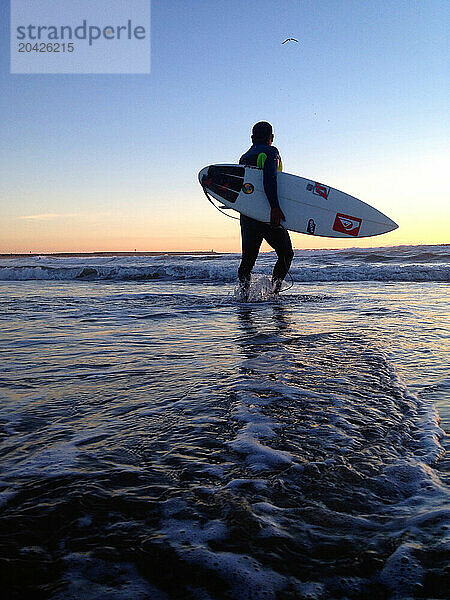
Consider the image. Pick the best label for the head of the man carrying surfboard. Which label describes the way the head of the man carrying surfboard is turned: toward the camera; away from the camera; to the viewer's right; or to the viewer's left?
away from the camera

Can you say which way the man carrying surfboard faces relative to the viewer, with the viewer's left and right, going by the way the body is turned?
facing away from the viewer and to the right of the viewer
